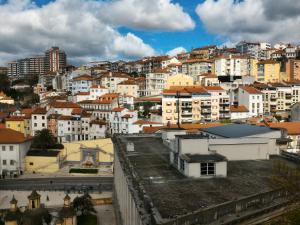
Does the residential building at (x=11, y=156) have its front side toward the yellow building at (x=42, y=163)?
no

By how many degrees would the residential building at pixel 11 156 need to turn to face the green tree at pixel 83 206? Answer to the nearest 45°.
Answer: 0° — it already faces it

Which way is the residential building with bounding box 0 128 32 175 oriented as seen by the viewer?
toward the camera
